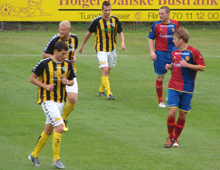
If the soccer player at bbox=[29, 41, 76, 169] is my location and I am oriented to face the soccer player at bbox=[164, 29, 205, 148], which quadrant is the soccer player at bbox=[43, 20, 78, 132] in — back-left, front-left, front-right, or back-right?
front-left

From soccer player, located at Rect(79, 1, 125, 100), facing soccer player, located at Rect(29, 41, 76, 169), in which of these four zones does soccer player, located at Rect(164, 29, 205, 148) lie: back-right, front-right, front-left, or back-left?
front-left

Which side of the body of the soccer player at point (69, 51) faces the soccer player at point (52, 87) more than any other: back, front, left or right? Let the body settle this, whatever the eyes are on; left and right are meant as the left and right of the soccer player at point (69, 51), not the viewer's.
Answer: front

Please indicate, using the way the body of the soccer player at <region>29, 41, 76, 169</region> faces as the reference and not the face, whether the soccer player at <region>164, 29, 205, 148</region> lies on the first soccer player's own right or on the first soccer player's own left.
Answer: on the first soccer player's own left

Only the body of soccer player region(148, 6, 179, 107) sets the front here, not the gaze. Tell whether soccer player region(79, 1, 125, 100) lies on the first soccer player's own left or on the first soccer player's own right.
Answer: on the first soccer player's own right

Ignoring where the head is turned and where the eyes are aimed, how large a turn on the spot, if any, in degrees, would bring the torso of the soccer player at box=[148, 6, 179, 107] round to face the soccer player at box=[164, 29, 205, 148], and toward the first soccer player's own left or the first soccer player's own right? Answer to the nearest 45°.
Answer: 0° — they already face them

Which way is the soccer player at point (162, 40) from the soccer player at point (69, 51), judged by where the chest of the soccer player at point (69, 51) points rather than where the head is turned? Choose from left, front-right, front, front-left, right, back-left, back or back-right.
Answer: back-left

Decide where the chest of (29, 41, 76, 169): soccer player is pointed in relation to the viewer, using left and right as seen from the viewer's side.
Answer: facing the viewer and to the right of the viewer

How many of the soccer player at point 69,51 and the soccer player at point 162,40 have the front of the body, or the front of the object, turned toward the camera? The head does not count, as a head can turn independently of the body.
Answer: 2

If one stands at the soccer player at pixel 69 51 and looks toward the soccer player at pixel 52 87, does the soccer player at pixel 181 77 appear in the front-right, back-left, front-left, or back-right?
front-left

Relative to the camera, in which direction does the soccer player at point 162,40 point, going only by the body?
toward the camera

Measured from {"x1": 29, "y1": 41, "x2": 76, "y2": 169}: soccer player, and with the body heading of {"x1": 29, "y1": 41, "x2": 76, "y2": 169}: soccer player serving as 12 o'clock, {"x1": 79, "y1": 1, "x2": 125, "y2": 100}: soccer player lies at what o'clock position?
{"x1": 79, "y1": 1, "x2": 125, "y2": 100}: soccer player is roughly at 8 o'clock from {"x1": 29, "y1": 41, "x2": 76, "y2": 169}: soccer player.

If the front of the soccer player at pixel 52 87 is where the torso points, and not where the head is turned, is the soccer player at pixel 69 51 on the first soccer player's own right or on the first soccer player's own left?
on the first soccer player's own left

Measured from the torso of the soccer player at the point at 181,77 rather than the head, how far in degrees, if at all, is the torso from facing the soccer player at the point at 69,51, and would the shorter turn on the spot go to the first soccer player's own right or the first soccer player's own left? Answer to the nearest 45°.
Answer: approximately 45° to the first soccer player's own right
